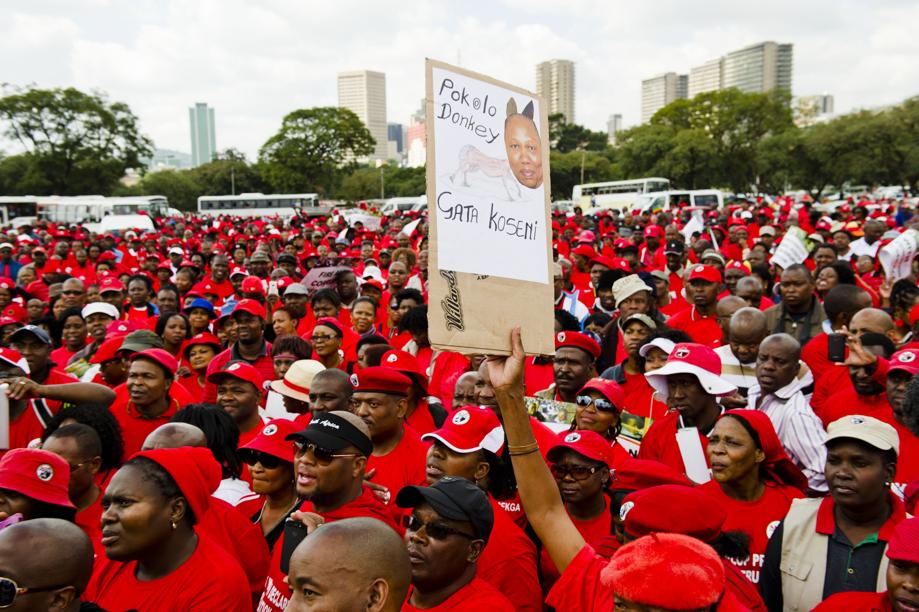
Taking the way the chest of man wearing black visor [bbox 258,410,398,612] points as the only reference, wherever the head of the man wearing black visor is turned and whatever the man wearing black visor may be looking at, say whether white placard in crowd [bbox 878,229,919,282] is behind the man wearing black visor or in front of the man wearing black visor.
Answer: behind

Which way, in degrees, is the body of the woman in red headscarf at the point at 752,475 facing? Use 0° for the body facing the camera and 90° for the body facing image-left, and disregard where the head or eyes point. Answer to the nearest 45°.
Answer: approximately 45°

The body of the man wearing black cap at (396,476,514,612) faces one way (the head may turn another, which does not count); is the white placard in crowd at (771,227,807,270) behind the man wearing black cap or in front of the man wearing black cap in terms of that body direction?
behind

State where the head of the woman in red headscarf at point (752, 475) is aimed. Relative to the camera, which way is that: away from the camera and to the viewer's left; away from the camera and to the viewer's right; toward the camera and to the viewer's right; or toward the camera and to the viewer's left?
toward the camera and to the viewer's left

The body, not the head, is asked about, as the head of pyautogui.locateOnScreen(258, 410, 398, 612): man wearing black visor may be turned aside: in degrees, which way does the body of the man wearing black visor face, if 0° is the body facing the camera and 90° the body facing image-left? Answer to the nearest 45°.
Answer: approximately 45°

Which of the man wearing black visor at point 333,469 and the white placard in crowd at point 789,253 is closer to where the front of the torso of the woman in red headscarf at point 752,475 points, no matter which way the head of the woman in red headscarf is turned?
the man wearing black visor

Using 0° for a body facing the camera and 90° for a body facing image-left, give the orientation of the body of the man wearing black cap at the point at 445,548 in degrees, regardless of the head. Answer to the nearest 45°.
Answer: approximately 45°
